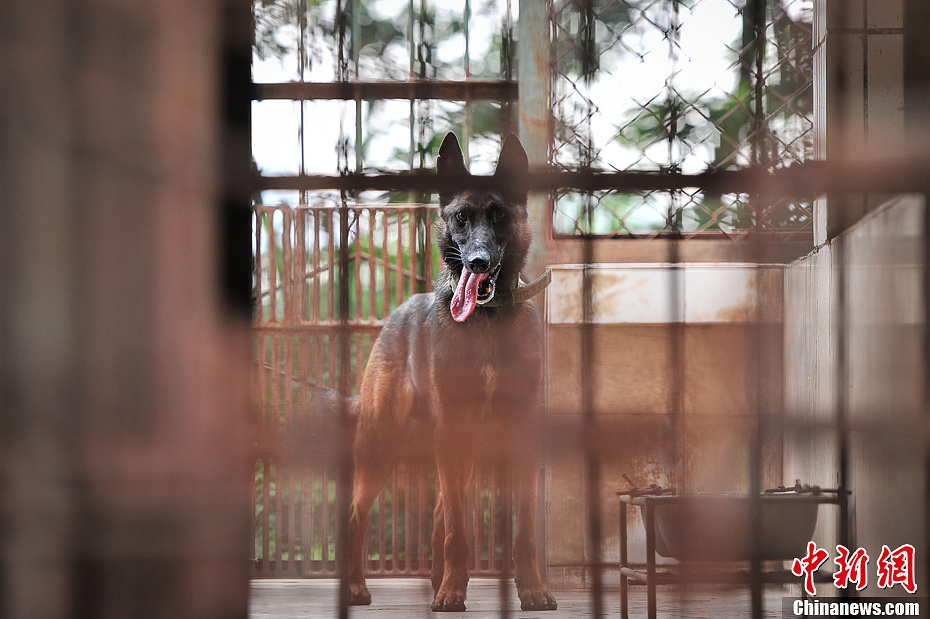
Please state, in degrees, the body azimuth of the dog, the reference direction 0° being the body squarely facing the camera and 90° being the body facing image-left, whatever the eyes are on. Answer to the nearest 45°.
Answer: approximately 315°
